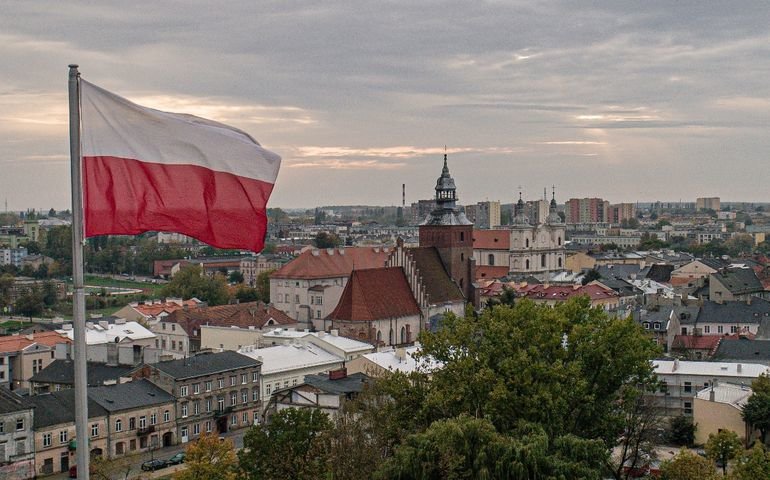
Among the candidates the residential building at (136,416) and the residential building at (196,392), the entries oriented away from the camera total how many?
0

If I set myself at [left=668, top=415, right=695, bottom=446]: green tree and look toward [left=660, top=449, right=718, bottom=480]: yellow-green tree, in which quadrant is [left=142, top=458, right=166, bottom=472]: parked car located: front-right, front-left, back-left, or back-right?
front-right

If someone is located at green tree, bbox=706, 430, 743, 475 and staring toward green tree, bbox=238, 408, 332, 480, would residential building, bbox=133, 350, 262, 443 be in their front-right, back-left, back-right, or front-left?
front-right

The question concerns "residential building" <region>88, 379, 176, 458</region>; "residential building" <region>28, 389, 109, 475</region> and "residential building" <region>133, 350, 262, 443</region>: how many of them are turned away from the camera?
0

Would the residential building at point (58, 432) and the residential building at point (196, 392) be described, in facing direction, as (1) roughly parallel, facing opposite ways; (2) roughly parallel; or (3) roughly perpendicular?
roughly parallel

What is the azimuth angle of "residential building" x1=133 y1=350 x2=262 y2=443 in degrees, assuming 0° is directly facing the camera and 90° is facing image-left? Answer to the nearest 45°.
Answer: approximately 315°

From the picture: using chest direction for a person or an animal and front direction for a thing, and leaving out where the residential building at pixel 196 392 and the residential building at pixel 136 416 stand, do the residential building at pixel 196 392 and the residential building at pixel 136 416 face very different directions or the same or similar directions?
same or similar directions
